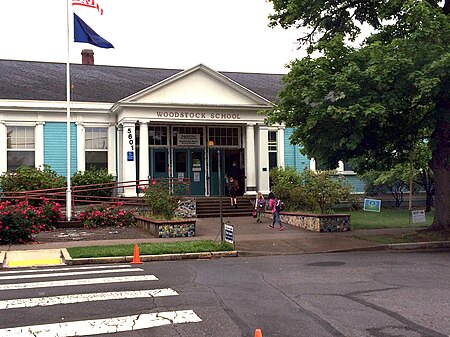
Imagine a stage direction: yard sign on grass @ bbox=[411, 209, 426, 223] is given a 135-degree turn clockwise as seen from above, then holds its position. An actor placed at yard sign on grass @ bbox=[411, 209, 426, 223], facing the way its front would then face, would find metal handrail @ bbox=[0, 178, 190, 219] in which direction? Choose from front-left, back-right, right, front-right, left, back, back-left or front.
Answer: front-left

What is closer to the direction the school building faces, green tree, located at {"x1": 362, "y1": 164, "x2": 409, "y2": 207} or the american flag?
the american flag

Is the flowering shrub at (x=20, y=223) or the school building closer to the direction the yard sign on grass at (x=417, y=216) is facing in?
the flowering shrub

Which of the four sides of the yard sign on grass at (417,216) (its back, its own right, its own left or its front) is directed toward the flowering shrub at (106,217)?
right

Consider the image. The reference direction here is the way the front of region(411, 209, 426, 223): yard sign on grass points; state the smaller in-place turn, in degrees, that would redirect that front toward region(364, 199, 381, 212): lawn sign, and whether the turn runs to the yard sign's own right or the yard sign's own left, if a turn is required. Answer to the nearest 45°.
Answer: approximately 135° to the yard sign's own right

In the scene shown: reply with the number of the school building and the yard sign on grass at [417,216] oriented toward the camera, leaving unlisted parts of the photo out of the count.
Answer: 2

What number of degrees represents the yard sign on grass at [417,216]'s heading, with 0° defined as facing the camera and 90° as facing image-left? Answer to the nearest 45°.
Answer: approximately 0°

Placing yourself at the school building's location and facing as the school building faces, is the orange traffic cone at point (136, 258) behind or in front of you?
in front

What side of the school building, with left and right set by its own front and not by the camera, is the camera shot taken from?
front

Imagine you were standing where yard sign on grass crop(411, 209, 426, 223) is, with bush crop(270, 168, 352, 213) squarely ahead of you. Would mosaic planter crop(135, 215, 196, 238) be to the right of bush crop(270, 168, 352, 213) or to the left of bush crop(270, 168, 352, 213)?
left

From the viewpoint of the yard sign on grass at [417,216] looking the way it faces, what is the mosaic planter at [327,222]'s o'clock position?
The mosaic planter is roughly at 3 o'clock from the yard sign on grass.

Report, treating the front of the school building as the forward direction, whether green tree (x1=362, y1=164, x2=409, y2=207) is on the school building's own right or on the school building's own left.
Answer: on the school building's own left

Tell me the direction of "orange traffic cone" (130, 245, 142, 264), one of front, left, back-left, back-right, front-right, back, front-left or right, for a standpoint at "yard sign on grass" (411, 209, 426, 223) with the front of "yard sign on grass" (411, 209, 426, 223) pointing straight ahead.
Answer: front-right

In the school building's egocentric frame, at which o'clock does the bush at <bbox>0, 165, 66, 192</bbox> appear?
The bush is roughly at 2 o'clock from the school building.

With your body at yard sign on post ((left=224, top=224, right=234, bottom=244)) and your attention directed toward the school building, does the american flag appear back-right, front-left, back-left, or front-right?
front-left

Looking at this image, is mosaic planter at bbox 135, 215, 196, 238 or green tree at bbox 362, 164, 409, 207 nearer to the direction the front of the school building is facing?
the mosaic planter
